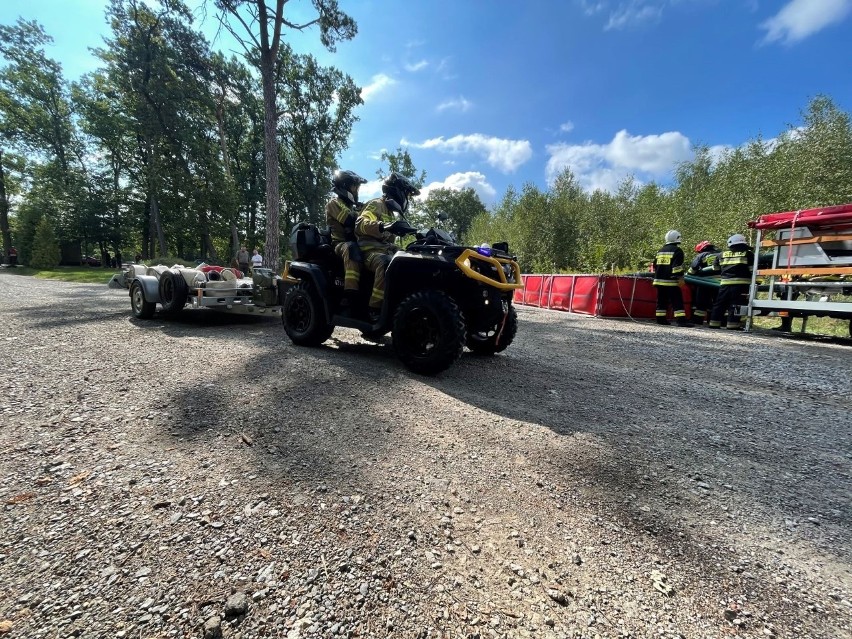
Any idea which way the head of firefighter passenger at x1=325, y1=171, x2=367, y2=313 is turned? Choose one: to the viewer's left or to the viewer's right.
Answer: to the viewer's right

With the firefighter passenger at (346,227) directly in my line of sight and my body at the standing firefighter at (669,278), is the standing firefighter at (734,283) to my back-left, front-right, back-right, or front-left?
back-left

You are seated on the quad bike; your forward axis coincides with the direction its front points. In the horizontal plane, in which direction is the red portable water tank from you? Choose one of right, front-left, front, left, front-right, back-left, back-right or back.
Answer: left

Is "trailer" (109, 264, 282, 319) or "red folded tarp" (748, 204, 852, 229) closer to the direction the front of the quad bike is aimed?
the red folded tarp

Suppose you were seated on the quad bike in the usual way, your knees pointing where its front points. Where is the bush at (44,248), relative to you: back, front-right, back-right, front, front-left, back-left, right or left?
back

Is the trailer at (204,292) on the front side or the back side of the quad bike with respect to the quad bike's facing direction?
on the back side

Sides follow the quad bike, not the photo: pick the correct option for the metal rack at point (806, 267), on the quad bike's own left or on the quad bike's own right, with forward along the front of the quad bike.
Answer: on the quad bike's own left

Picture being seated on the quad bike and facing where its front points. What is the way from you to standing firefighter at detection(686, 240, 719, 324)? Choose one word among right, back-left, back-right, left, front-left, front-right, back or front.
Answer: left

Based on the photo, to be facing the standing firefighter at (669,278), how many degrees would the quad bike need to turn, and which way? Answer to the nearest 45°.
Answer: approximately 90° to its left

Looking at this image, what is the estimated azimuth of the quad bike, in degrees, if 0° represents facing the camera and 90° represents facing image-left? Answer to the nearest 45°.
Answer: approximately 315°
